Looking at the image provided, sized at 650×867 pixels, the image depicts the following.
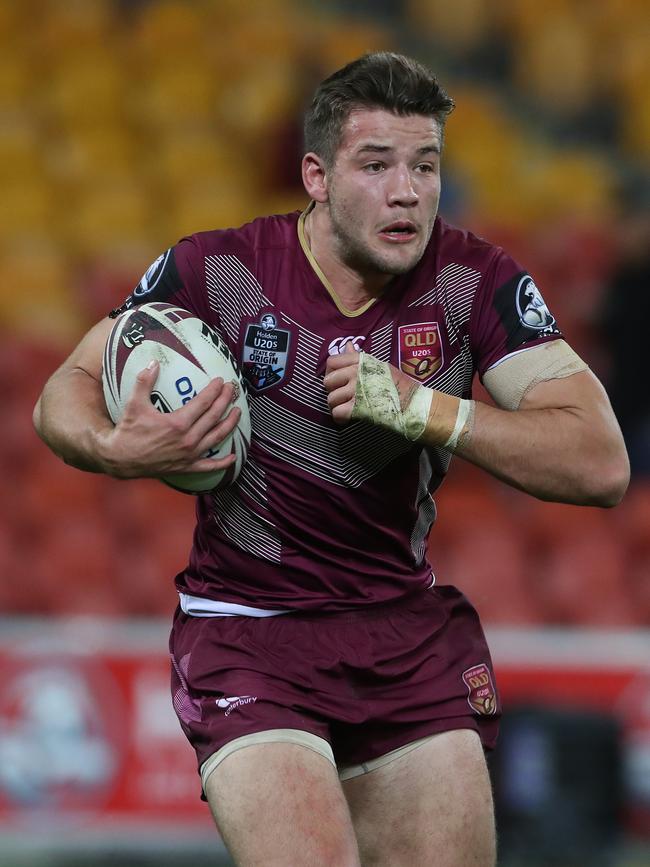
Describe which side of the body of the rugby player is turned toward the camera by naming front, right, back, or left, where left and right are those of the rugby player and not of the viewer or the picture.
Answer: front

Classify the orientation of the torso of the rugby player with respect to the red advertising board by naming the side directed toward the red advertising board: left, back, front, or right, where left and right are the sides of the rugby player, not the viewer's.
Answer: back

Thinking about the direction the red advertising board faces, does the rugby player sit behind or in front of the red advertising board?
in front

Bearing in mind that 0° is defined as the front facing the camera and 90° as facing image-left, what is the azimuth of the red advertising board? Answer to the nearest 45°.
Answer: approximately 0°

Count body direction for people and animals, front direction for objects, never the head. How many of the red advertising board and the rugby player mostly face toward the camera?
2

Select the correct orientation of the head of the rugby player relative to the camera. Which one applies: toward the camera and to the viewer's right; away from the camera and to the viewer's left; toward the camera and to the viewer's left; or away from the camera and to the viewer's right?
toward the camera and to the viewer's right
